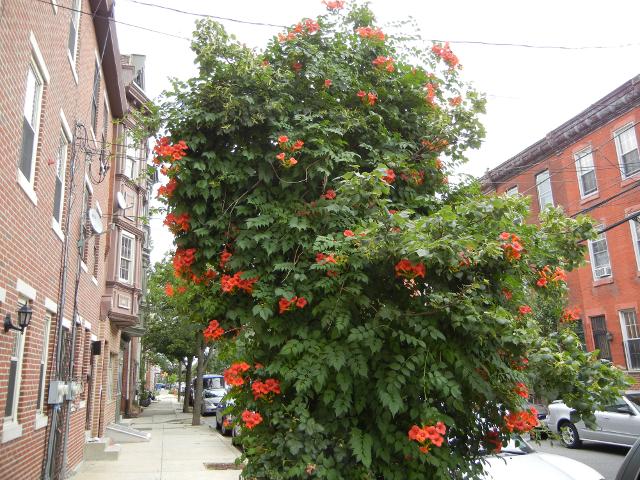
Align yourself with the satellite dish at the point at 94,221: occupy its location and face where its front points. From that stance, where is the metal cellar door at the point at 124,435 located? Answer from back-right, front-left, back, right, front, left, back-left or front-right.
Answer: back-left

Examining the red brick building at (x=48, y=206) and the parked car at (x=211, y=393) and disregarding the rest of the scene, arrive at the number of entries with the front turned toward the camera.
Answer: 1

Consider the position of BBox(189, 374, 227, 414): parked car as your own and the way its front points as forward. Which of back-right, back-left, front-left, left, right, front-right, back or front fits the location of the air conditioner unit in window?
front-left

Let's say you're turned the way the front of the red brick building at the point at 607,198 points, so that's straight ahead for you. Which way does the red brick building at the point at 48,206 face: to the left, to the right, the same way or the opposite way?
the opposite way

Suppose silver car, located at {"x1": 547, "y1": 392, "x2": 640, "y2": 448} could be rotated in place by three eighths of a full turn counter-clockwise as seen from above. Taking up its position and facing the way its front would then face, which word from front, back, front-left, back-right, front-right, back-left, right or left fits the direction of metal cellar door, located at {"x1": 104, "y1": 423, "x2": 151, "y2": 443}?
left

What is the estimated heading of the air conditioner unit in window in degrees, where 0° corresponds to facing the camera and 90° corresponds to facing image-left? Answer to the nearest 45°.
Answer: approximately 45°

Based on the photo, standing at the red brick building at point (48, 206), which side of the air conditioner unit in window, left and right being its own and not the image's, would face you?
front

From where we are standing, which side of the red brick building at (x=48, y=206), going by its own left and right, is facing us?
right

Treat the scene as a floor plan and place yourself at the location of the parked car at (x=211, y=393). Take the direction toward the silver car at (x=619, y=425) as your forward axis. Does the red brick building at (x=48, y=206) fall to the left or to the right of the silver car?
right

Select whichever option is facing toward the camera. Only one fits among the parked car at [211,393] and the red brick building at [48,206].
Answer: the parked car

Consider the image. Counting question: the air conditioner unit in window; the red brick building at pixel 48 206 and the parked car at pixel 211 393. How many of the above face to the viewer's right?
1

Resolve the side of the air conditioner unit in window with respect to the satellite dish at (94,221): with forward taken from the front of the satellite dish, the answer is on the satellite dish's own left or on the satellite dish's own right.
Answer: on the satellite dish's own left

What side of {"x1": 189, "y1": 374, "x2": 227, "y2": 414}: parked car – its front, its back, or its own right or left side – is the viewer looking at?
front

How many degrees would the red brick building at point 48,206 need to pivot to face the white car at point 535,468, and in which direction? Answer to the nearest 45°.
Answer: approximately 45° to its right

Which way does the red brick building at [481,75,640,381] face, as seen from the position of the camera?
facing the viewer and to the left of the viewer
